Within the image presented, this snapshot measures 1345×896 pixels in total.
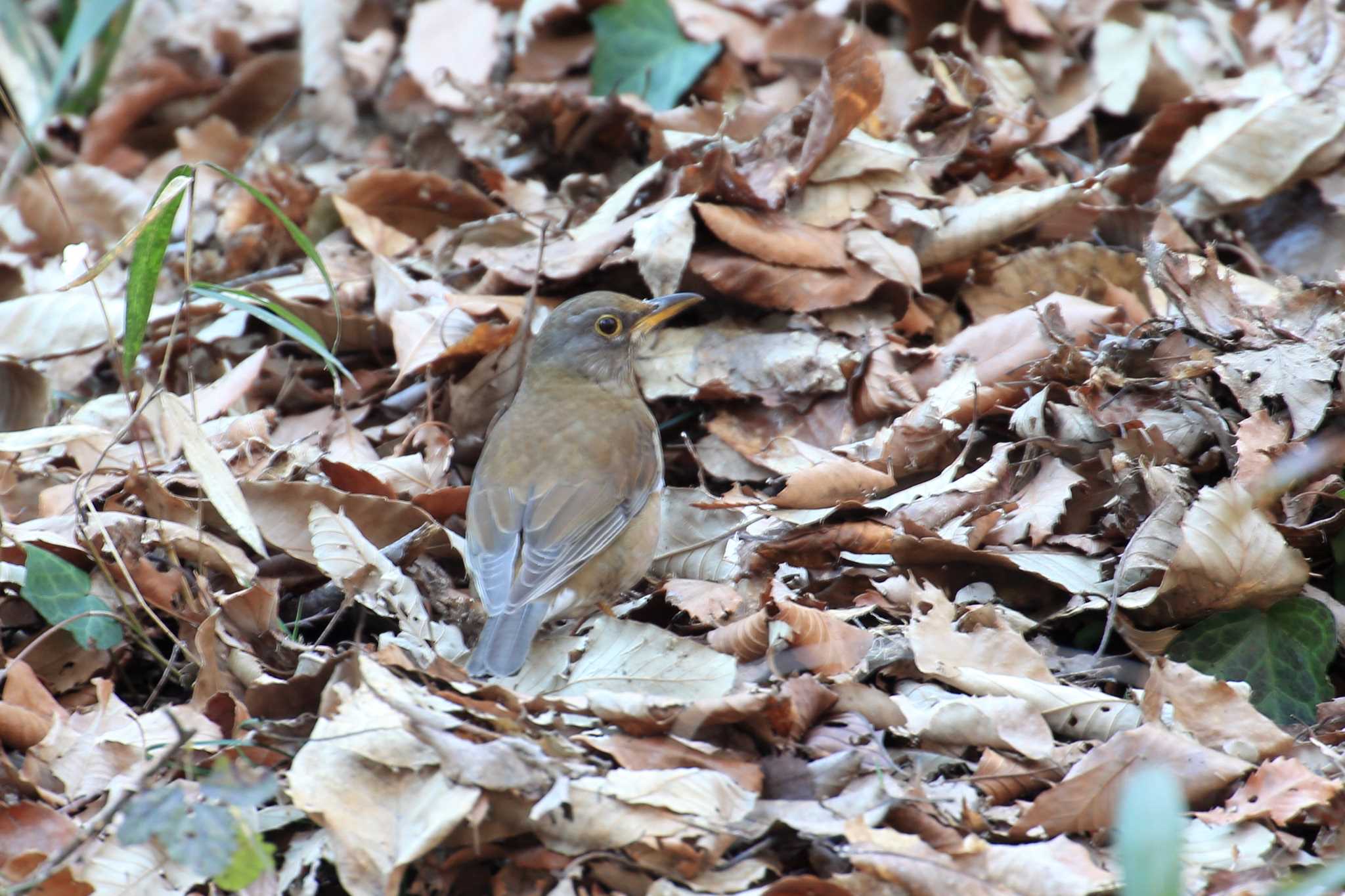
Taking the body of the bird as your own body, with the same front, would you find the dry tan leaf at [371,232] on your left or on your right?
on your left

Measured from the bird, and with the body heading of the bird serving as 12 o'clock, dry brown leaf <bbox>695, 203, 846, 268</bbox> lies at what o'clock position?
The dry brown leaf is roughly at 12 o'clock from the bird.

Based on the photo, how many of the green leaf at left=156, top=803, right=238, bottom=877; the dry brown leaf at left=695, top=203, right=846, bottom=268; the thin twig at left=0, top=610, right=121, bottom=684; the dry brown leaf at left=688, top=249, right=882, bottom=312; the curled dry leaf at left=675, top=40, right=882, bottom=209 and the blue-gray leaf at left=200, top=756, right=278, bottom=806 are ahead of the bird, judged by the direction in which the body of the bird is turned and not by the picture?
3

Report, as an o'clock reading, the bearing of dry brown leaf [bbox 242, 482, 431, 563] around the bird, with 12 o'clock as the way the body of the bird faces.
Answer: The dry brown leaf is roughly at 7 o'clock from the bird.

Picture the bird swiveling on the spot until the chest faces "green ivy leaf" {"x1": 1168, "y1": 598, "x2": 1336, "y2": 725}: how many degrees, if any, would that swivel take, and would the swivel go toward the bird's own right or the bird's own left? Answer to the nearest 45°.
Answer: approximately 90° to the bird's own right

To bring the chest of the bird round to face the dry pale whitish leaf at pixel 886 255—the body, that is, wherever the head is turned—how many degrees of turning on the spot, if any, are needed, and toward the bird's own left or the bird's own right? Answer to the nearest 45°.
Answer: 0° — it already faces it

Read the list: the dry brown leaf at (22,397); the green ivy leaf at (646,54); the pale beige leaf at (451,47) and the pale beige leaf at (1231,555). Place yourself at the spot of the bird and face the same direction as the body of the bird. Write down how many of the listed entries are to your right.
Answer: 1

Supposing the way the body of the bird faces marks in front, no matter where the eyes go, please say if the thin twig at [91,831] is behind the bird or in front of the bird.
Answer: behind

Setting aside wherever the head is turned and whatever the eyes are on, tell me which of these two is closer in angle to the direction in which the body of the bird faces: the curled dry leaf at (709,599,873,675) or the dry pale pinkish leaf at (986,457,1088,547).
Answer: the dry pale pinkish leaf

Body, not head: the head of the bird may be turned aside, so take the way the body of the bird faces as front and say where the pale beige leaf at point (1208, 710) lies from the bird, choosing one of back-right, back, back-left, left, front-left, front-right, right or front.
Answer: right

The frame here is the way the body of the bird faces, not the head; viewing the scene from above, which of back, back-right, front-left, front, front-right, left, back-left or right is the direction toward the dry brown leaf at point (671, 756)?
back-right

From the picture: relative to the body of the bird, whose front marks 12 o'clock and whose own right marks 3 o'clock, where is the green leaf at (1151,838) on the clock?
The green leaf is roughly at 4 o'clock from the bird.

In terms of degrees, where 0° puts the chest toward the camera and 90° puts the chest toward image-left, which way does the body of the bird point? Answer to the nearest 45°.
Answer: approximately 225°
